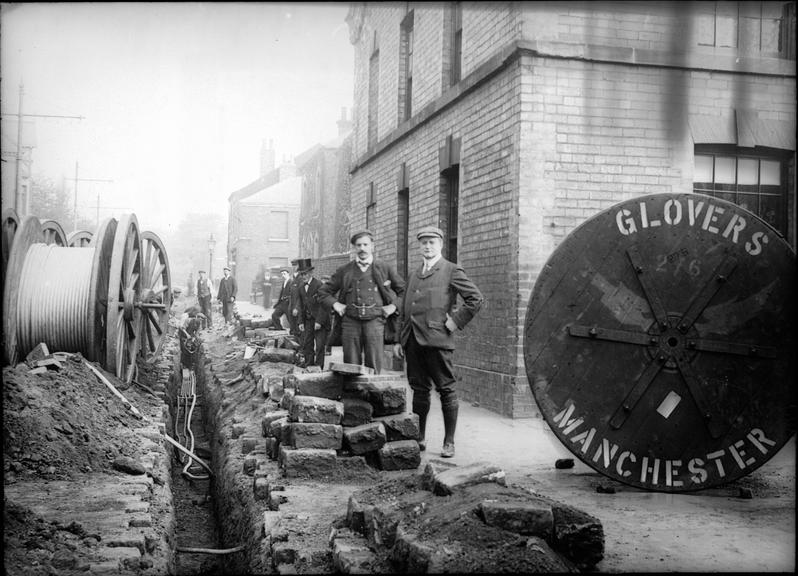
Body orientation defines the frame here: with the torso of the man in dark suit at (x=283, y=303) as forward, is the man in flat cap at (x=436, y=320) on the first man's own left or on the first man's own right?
on the first man's own left

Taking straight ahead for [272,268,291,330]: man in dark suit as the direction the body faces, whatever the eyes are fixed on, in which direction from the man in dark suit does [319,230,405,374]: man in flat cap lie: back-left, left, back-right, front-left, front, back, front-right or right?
front-left

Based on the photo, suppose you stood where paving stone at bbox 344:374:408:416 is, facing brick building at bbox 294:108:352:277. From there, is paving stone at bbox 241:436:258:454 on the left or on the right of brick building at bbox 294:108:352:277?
left

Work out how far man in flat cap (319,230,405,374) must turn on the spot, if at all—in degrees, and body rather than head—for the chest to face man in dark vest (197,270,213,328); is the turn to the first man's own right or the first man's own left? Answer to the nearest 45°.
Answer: approximately 180°

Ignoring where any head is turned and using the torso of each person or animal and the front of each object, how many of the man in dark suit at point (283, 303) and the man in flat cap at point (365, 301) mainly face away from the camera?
0

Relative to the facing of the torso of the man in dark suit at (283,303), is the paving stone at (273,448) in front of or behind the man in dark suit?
in front

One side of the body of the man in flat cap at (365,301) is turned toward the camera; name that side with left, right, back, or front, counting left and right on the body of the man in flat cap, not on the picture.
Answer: front

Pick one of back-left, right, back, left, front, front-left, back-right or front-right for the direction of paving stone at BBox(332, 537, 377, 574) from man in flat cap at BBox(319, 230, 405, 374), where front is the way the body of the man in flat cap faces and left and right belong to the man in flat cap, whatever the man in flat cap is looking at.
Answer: front

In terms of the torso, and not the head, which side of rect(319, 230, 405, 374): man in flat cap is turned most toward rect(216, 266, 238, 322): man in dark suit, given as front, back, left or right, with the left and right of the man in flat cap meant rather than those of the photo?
back

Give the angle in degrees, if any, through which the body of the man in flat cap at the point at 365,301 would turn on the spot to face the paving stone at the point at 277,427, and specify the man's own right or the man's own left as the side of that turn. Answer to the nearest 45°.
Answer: approximately 45° to the man's own right

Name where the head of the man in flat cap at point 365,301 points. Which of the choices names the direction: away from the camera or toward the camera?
toward the camera

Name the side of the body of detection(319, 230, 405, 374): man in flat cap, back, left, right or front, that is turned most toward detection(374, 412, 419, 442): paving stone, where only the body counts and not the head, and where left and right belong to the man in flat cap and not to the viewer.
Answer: front

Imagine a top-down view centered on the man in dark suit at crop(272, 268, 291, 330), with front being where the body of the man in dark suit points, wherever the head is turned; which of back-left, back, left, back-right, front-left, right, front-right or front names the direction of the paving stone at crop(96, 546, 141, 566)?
front-left

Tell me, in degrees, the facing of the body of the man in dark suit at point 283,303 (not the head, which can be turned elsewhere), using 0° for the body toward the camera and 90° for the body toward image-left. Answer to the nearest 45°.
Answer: approximately 45°

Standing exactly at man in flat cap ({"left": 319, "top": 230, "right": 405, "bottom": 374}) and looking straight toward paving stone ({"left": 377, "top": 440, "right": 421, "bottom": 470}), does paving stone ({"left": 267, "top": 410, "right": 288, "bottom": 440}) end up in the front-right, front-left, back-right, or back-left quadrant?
front-right

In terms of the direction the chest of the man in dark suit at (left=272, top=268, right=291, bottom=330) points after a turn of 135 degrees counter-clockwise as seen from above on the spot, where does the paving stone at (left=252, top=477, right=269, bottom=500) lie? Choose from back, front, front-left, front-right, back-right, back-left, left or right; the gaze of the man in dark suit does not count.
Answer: right
